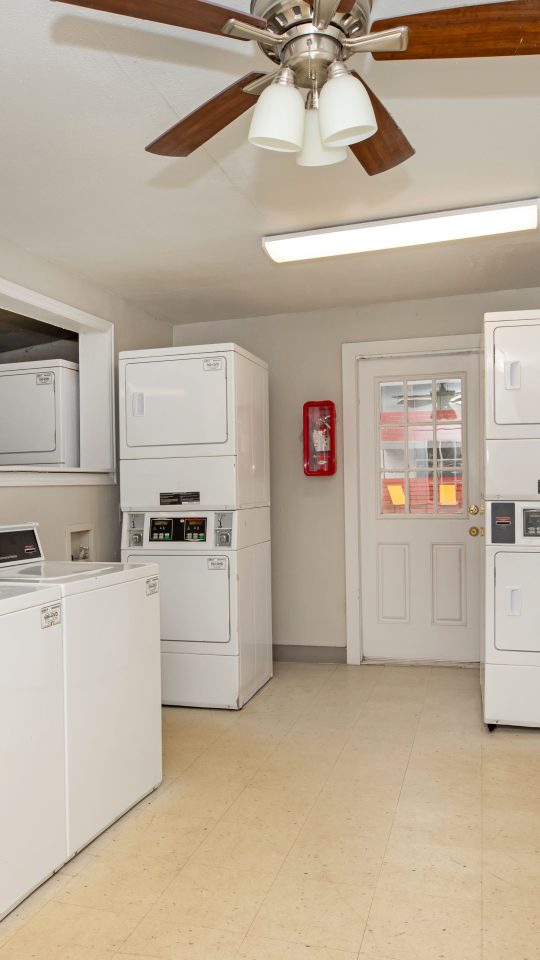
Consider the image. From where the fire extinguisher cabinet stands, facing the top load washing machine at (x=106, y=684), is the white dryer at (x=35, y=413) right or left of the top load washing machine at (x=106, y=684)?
right

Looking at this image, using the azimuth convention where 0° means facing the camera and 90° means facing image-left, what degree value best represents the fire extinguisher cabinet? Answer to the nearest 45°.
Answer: approximately 0°
